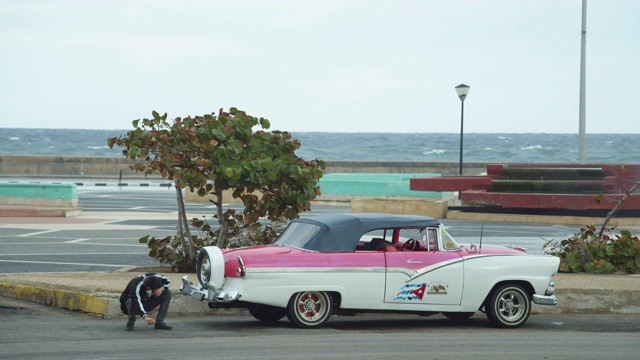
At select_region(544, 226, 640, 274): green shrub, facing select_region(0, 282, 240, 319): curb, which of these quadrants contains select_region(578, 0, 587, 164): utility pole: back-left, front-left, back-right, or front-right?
back-right

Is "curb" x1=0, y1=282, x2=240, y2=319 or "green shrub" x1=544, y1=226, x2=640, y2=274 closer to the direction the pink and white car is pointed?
the green shrub

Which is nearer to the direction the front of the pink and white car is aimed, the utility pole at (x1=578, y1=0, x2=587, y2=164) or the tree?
the utility pole

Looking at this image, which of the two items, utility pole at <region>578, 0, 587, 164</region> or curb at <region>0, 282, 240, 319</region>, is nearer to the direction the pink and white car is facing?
the utility pole

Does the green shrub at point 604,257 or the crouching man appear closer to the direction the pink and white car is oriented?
the green shrub

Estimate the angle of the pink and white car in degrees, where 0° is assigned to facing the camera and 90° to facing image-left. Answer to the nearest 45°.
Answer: approximately 270°

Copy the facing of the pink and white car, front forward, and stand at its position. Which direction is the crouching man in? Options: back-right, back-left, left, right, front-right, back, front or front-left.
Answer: back

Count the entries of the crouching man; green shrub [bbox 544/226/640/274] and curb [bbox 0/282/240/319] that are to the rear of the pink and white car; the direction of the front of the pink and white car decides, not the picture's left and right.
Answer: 2

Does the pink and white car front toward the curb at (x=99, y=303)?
no

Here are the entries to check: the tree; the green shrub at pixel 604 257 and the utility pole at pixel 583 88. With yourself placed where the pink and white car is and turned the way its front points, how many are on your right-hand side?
0

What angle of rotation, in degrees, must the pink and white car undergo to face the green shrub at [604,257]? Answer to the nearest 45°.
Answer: approximately 45° to its left

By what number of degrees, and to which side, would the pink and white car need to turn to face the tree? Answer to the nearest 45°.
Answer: approximately 135° to its left

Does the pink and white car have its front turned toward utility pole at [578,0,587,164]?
no
